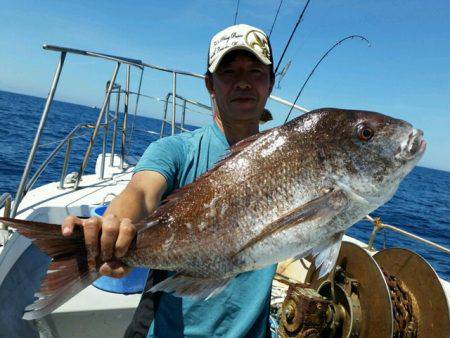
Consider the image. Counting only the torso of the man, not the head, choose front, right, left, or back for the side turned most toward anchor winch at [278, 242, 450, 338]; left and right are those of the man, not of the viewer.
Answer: left

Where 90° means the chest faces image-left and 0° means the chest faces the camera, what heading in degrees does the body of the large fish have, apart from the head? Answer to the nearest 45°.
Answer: approximately 270°
